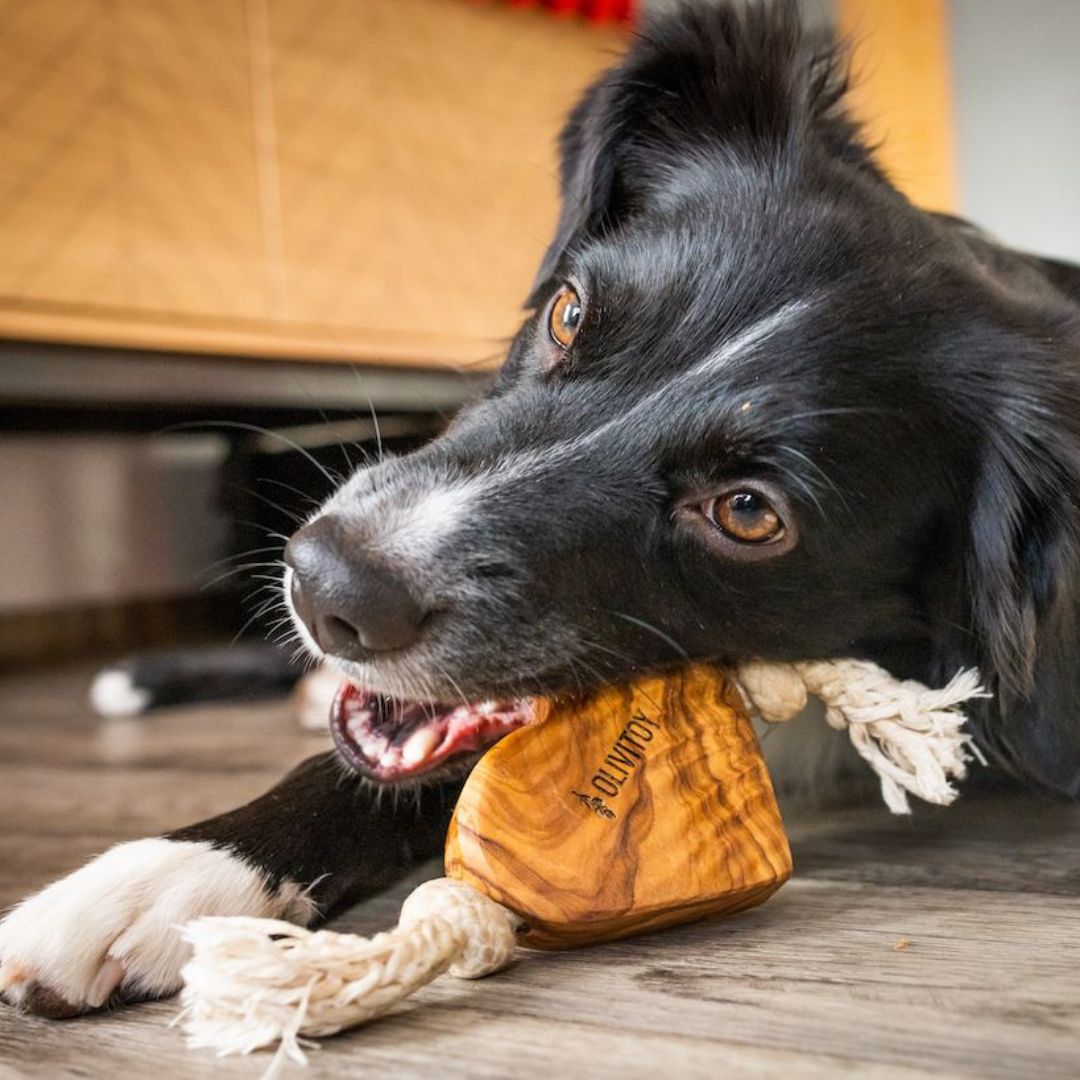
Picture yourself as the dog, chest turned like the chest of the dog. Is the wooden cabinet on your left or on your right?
on your right

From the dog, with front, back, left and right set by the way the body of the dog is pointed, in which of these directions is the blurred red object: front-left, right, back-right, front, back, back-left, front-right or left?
back-right

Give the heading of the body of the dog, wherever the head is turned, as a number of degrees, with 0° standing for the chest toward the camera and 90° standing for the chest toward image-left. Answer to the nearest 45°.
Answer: approximately 45°
